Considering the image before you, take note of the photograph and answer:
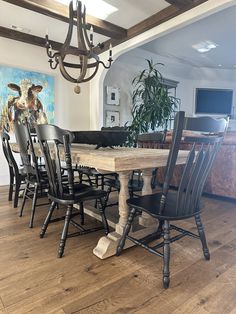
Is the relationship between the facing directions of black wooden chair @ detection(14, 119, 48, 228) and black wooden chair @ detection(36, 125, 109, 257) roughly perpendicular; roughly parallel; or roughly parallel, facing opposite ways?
roughly parallel

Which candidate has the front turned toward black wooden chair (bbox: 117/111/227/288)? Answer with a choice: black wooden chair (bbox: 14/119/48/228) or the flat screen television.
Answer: the flat screen television

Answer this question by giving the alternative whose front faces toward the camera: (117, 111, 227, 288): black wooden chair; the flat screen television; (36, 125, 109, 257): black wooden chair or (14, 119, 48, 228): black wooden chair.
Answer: the flat screen television

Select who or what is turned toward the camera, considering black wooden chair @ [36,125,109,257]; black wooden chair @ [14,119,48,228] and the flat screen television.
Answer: the flat screen television

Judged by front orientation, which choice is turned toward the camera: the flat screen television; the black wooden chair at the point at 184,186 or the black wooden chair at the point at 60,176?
the flat screen television

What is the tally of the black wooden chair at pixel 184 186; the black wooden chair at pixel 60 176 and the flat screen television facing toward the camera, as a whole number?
1

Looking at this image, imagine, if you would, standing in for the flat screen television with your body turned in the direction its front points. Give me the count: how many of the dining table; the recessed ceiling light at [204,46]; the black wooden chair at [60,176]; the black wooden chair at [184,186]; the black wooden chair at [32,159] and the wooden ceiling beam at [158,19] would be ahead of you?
6

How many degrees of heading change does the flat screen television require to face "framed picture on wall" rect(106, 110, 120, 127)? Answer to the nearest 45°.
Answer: approximately 45° to its right

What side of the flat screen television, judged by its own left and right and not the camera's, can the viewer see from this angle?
front

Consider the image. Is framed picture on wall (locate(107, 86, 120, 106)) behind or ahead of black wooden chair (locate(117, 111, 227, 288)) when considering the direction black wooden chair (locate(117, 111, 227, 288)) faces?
ahead

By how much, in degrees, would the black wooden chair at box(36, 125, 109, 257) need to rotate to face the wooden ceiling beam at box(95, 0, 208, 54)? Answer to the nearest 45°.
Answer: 0° — it already faces it

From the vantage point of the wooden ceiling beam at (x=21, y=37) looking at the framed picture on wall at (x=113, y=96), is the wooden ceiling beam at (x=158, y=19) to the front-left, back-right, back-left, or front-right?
front-right

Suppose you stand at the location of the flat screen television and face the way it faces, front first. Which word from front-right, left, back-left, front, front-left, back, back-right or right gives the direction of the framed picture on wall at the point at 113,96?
front-right

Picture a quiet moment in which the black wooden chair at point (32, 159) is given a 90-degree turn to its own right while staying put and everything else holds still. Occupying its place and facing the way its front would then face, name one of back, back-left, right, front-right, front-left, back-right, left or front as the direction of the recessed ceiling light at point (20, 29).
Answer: back-left

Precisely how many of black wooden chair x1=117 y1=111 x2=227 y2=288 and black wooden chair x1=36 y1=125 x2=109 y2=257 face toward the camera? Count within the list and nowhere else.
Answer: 0

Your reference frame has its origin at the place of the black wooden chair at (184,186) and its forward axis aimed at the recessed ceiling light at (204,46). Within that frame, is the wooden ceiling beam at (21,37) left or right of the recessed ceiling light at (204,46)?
left

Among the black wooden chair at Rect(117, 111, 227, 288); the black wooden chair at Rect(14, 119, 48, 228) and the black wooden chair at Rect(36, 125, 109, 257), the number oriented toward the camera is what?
0

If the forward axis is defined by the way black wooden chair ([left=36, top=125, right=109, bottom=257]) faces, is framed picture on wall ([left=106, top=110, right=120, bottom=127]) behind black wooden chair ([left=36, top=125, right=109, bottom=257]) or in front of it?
in front

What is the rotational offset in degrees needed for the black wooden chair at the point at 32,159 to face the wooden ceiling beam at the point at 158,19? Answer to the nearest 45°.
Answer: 0° — it already faces it
